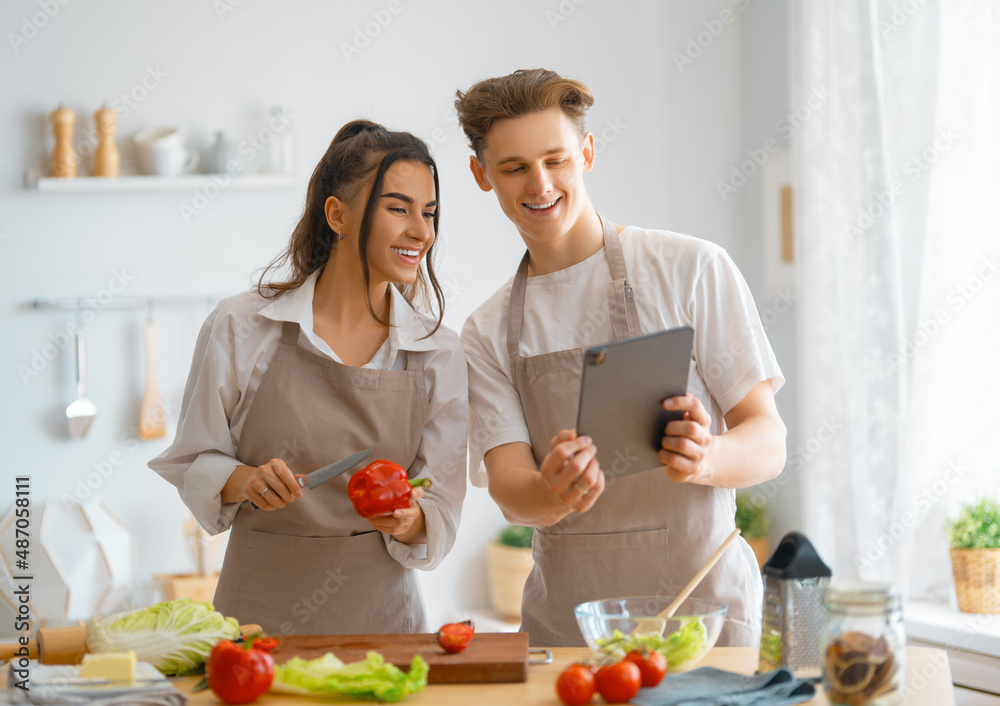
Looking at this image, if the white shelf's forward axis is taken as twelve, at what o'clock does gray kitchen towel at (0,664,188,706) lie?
The gray kitchen towel is roughly at 12 o'clock from the white shelf.

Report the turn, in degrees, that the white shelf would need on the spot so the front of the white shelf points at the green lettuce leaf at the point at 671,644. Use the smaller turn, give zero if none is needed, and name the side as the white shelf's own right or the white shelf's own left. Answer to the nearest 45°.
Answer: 0° — it already faces it

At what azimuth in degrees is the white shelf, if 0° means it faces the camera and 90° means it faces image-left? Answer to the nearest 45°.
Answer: approximately 0°

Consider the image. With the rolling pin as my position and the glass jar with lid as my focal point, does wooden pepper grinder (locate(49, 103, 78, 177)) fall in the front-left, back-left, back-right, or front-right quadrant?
back-left

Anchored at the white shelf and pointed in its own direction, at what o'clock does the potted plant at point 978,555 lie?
The potted plant is roughly at 10 o'clock from the white shelf.

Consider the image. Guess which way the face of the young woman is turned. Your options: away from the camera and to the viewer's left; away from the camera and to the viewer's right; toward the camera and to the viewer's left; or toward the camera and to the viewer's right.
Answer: toward the camera and to the viewer's right

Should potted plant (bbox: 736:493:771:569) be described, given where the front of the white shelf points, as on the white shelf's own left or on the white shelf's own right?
on the white shelf's own left

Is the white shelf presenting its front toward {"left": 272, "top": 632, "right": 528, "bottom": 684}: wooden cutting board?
yes
